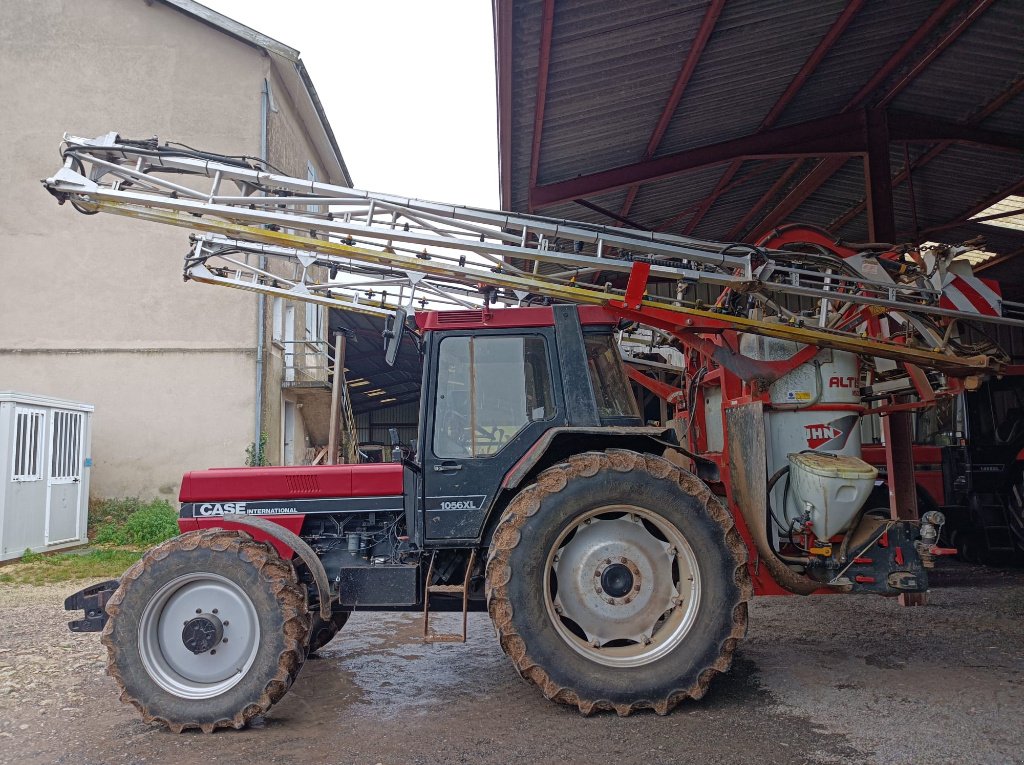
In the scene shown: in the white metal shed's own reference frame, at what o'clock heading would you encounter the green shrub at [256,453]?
The green shrub is roughly at 10 o'clock from the white metal shed.

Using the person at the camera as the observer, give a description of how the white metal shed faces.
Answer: facing the viewer and to the right of the viewer

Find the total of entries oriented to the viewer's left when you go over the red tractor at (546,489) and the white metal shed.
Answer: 1

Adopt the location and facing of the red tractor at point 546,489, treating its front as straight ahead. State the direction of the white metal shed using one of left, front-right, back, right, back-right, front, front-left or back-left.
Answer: front-right

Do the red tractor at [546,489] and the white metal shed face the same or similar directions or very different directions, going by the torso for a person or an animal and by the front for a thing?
very different directions

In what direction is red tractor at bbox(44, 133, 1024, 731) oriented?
to the viewer's left

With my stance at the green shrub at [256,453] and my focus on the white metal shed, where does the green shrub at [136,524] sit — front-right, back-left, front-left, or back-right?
front-right

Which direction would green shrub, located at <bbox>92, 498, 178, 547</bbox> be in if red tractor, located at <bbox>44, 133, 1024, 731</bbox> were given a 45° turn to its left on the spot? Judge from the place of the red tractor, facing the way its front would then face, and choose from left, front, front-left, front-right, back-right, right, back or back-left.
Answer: right
